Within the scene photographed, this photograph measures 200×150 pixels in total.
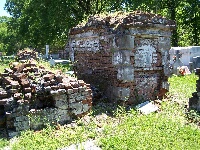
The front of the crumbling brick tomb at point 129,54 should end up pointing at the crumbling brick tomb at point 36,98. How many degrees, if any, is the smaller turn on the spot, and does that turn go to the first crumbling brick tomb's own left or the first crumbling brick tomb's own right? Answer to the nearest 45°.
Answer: approximately 90° to the first crumbling brick tomb's own right

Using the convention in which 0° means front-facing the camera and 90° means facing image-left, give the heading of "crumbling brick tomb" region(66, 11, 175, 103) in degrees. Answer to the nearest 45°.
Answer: approximately 315°
